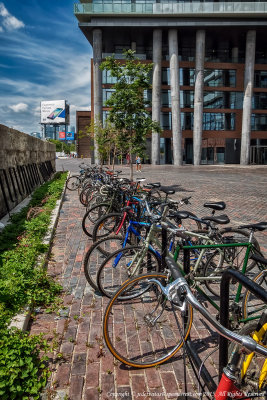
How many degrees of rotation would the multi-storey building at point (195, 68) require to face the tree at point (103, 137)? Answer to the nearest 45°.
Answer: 0° — it already faces it

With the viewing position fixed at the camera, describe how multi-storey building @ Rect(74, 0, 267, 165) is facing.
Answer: facing the viewer

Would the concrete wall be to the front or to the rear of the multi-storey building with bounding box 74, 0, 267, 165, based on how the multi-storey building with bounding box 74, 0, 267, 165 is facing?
to the front

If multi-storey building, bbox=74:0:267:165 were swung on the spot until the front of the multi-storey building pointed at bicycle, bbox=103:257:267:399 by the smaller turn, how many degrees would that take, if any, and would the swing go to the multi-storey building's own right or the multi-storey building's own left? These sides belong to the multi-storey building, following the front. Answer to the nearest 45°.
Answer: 0° — it already faces it

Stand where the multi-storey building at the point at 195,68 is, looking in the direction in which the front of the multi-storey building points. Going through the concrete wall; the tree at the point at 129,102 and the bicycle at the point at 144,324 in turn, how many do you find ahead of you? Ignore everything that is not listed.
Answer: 3

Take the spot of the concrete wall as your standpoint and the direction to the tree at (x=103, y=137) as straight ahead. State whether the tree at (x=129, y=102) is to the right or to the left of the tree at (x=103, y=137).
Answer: right

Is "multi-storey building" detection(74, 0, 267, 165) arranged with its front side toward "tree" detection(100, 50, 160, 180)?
yes
